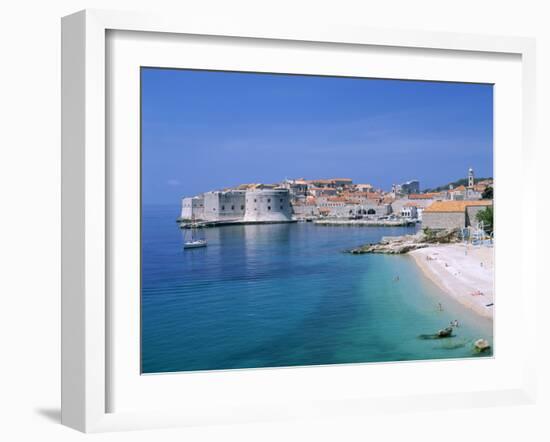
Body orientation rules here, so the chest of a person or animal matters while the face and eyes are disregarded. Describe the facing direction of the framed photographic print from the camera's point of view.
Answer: facing the viewer and to the right of the viewer
